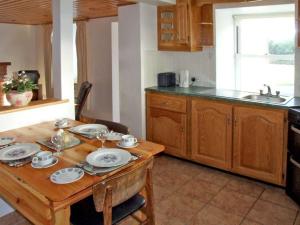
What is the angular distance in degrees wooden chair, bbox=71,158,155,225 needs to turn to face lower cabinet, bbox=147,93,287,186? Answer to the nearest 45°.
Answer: approximately 90° to its right

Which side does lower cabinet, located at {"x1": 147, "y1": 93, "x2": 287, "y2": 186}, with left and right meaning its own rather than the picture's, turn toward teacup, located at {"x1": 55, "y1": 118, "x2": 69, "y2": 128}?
front

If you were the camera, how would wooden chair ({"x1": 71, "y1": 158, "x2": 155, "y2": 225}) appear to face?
facing away from the viewer and to the left of the viewer

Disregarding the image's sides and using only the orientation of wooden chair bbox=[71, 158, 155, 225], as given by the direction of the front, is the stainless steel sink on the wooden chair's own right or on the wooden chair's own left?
on the wooden chair's own right

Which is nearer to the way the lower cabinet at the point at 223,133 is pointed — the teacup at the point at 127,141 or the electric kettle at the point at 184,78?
the teacup

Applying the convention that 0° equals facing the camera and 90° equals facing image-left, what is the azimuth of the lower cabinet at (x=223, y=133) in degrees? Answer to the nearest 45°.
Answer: approximately 45°

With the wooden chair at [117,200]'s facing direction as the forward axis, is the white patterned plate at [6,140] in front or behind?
in front

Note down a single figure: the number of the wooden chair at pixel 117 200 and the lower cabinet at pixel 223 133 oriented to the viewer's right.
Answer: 0
